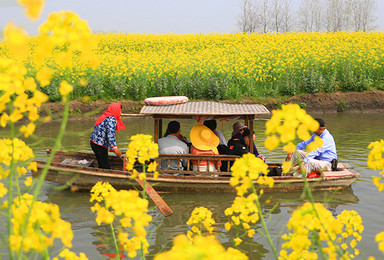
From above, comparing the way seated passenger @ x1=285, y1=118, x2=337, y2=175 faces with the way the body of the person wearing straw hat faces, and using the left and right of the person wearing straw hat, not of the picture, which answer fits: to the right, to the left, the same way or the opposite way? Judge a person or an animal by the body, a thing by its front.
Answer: to the left

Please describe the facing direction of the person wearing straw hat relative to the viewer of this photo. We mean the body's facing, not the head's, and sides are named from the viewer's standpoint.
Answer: facing away from the viewer

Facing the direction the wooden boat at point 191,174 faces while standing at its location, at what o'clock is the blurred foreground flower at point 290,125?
The blurred foreground flower is roughly at 3 o'clock from the wooden boat.

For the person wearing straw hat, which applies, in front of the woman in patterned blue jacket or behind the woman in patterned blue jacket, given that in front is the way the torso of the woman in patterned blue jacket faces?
in front

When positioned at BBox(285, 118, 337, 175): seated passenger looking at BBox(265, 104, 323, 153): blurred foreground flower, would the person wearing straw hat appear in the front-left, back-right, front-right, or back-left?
front-right

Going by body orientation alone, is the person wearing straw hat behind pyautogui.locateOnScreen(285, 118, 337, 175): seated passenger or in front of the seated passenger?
in front

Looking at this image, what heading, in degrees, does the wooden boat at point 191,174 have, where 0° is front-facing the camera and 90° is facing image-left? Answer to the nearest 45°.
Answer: approximately 270°

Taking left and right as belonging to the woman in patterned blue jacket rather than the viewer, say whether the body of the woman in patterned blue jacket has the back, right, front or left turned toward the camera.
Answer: right

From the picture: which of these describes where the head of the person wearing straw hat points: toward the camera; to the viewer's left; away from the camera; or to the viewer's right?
away from the camera

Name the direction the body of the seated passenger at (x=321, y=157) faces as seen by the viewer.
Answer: to the viewer's left

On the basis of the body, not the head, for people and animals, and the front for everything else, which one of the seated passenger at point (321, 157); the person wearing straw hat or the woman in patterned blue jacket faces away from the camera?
the person wearing straw hat

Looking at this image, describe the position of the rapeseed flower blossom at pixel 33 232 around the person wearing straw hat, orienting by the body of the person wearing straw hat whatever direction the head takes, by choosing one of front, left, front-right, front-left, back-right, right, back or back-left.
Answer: back

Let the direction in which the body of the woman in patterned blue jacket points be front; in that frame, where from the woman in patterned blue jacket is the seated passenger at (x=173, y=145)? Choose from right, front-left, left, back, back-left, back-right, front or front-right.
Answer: front

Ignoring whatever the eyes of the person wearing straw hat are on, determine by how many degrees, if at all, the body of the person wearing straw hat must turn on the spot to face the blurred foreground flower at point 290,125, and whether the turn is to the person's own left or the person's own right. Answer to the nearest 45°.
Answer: approximately 180°

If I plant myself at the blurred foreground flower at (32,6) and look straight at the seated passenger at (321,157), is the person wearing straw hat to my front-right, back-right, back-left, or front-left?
front-left
